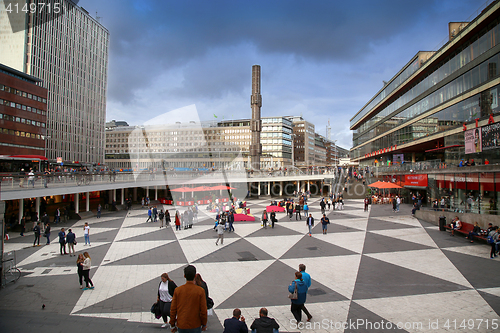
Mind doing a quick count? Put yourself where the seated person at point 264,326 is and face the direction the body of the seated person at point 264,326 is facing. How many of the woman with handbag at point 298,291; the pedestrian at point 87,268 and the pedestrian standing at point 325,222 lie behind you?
0

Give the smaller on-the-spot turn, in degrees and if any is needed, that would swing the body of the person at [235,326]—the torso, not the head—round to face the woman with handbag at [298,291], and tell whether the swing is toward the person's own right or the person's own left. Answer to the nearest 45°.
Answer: approximately 45° to the person's own right

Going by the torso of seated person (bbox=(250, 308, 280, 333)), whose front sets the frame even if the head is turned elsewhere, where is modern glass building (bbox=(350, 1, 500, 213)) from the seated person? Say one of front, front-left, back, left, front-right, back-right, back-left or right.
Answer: front-right

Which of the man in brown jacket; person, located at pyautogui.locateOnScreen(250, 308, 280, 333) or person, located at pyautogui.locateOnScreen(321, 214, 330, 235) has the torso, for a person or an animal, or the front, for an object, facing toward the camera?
person, located at pyautogui.locateOnScreen(321, 214, 330, 235)

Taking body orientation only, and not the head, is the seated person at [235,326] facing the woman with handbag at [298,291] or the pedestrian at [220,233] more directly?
the pedestrian

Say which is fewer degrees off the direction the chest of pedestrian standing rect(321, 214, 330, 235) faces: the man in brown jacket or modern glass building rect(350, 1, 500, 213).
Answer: the man in brown jacket

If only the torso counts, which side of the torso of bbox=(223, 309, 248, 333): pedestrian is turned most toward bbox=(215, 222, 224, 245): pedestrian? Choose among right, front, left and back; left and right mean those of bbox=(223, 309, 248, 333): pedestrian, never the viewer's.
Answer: front

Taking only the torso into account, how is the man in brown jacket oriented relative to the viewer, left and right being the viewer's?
facing away from the viewer

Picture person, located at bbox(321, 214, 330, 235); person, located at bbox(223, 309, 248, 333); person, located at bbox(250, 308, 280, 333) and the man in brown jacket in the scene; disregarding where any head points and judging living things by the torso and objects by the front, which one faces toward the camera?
person, located at bbox(321, 214, 330, 235)

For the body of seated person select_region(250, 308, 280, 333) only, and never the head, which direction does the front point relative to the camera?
away from the camera

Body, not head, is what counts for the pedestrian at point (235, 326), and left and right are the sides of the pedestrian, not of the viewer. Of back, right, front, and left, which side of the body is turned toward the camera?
back

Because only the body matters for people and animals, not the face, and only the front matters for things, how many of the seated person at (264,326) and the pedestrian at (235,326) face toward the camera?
0

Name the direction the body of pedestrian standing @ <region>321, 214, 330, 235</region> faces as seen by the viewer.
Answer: toward the camera

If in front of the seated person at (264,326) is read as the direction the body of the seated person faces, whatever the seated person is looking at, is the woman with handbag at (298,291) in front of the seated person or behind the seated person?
in front

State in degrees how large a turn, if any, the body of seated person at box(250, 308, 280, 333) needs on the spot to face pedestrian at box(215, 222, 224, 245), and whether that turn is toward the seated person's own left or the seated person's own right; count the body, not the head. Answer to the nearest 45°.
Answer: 0° — they already face them
